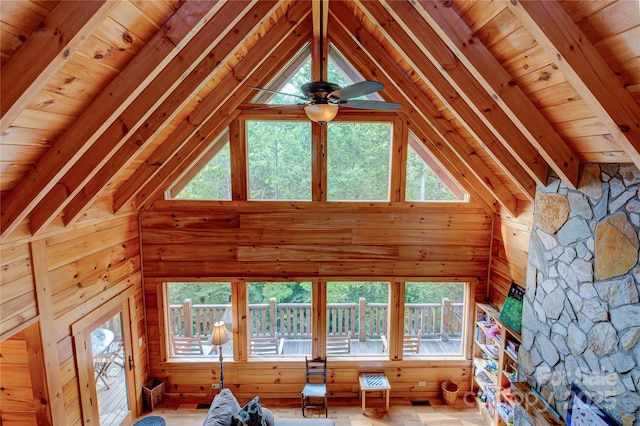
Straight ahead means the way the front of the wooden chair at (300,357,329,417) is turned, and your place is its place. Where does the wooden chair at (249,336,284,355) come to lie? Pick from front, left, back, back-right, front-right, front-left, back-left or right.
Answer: back-right

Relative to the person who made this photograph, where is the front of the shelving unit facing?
facing the viewer and to the left of the viewer

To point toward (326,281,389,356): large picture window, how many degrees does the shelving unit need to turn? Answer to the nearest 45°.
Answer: approximately 45° to its right

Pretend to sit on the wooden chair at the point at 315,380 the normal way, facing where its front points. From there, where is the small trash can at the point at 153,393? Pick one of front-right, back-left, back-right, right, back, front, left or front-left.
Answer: right

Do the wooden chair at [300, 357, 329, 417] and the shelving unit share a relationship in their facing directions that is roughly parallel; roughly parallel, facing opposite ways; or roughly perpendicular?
roughly perpendicular

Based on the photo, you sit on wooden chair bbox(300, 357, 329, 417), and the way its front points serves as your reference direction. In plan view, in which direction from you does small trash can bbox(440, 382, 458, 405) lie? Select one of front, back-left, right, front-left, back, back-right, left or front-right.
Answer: left

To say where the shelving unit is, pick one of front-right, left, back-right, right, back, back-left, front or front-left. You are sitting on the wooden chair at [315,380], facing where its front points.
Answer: left

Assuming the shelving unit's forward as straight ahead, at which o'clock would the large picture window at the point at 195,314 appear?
The large picture window is roughly at 1 o'clock from the shelving unit.

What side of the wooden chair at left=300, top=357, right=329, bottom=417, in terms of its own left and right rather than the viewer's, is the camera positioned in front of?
front

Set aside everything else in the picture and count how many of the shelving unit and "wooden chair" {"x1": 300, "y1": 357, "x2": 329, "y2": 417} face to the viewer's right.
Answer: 0

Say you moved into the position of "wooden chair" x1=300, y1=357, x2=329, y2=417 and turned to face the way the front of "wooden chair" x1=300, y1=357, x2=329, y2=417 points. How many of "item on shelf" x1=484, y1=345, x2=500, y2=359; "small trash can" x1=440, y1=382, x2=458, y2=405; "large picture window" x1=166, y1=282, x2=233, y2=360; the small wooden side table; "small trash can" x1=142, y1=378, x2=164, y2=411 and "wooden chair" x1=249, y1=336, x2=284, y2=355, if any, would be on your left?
3

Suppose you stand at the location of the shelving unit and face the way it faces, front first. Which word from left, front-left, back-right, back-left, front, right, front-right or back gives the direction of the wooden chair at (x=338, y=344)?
front-right

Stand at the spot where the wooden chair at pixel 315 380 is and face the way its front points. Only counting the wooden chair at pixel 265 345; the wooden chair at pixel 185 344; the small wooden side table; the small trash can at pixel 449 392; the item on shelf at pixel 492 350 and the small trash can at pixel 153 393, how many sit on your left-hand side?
3
